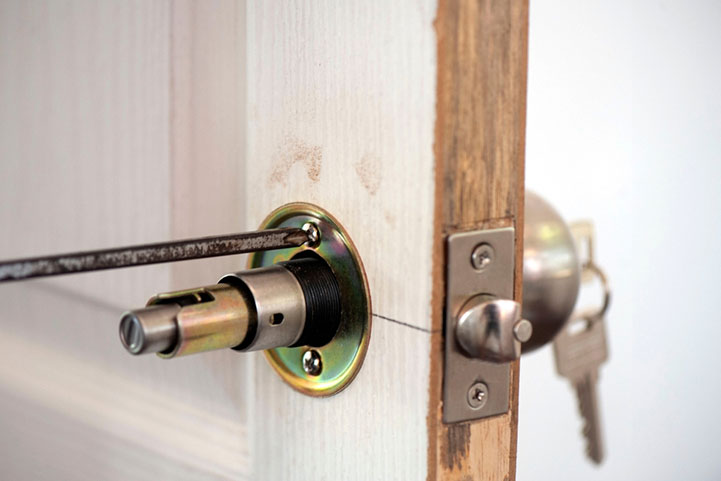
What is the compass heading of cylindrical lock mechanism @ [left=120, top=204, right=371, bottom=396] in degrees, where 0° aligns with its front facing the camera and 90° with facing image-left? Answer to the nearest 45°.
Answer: approximately 45°

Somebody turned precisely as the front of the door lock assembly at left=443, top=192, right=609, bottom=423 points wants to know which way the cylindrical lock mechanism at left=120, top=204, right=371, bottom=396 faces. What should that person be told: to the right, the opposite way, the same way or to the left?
to the right

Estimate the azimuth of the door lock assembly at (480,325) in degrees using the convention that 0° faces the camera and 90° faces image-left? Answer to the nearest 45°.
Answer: approximately 315°
